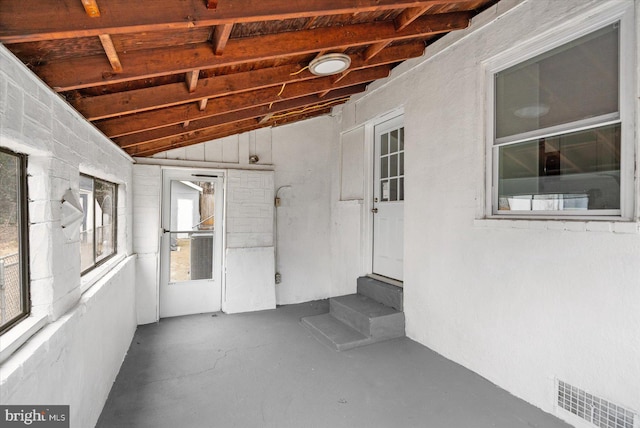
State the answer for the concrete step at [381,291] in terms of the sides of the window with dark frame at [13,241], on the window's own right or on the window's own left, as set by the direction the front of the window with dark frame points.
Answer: on the window's own left

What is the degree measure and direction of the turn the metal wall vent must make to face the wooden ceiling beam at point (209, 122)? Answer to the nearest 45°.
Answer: approximately 45° to its right

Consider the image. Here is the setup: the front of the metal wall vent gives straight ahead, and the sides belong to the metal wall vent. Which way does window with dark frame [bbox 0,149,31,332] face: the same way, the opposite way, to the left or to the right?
the opposite way

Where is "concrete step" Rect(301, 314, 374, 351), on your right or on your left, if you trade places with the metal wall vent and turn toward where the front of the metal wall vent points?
on your right

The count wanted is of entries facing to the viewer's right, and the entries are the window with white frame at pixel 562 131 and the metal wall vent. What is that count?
0

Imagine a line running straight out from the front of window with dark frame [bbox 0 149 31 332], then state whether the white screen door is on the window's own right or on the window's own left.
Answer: on the window's own left

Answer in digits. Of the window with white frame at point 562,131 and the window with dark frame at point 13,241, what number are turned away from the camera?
0

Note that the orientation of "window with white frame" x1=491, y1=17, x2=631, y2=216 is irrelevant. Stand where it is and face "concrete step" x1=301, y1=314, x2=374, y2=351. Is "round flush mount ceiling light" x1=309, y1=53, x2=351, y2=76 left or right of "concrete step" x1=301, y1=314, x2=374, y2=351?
left

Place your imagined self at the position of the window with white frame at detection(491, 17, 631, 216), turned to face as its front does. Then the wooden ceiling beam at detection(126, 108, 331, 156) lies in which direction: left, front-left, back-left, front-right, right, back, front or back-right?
front-right

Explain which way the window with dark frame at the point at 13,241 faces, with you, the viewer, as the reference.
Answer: facing the viewer and to the right of the viewer

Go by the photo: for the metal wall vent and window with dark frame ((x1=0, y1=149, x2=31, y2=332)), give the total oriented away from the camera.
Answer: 0

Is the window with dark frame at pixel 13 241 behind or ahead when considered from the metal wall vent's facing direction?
ahead
